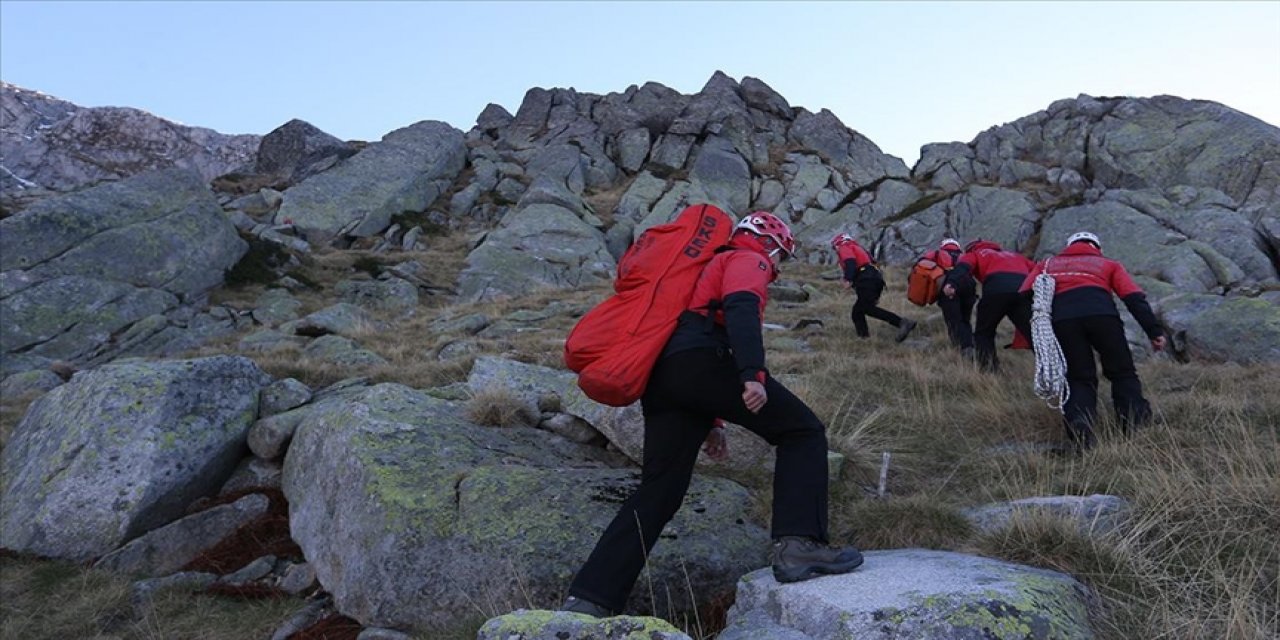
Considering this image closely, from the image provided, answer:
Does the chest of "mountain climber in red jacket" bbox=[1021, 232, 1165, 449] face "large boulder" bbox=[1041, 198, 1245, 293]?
yes

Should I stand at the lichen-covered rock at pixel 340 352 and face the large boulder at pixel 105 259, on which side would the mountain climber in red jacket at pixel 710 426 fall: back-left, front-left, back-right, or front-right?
back-left

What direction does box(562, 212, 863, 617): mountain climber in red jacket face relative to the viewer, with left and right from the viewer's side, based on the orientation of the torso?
facing to the right of the viewer

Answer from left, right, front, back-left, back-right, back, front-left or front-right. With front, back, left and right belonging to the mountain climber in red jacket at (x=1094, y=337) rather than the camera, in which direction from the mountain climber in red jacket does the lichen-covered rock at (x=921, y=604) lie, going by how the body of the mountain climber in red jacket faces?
back

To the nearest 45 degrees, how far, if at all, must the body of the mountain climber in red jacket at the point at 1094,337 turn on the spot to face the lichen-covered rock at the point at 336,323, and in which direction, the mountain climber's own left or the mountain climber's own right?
approximately 90° to the mountain climber's own left

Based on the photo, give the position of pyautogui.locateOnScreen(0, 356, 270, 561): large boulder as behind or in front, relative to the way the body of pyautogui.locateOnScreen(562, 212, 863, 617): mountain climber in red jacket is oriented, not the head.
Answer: behind

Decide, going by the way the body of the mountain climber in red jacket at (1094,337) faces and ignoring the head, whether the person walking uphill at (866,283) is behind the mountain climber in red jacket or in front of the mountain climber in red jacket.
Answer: in front

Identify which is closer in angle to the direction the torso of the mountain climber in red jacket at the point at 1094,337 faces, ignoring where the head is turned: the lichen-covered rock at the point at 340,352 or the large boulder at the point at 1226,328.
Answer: the large boulder

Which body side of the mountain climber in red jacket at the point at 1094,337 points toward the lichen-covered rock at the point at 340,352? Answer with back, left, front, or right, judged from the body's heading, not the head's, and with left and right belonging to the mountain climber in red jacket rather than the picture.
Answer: left

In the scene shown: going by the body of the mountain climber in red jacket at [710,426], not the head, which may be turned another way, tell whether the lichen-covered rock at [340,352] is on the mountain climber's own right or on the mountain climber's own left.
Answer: on the mountain climber's own left

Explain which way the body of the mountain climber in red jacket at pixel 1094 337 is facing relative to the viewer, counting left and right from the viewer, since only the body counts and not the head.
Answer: facing away from the viewer
